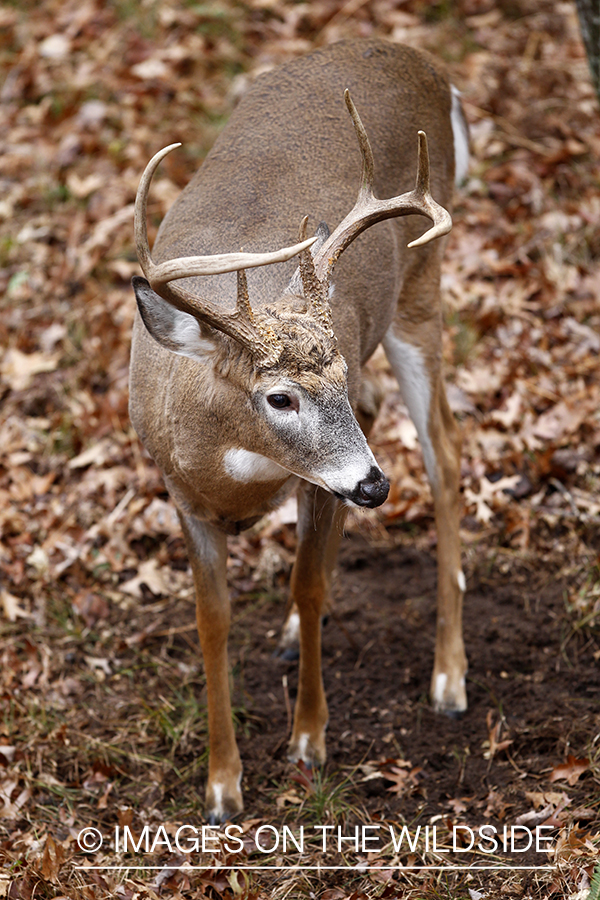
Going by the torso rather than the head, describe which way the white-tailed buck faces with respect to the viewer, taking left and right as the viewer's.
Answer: facing the viewer and to the left of the viewer

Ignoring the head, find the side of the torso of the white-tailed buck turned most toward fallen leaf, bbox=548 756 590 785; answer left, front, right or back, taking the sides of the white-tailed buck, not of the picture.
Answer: left
